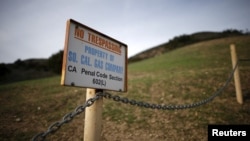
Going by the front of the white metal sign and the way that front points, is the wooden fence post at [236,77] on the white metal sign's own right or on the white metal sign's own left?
on the white metal sign's own left
